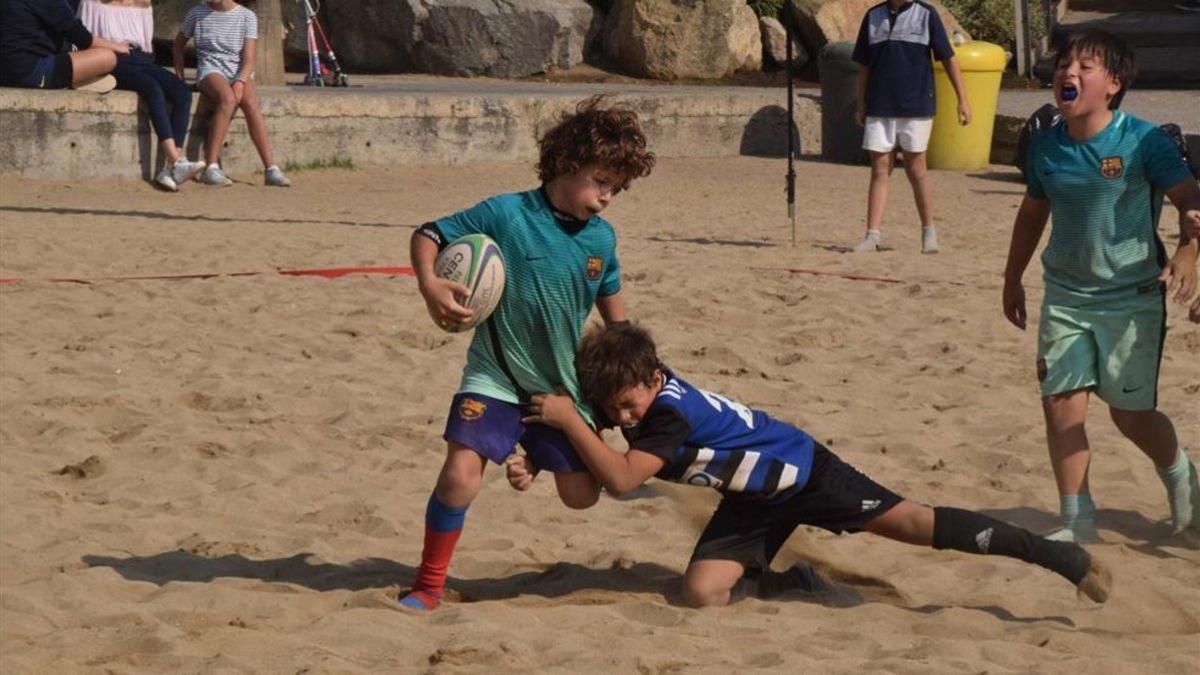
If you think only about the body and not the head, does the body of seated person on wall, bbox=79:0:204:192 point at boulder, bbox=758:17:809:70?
no

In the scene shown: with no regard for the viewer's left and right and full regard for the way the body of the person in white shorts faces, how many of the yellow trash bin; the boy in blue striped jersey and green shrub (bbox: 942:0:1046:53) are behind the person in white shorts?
2

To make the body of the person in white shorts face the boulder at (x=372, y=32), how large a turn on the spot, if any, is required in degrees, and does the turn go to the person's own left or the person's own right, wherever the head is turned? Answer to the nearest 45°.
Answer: approximately 135° to the person's own right

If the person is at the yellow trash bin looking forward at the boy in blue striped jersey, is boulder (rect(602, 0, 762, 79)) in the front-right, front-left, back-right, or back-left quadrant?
back-right

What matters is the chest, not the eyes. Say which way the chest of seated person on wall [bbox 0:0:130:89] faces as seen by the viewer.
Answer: to the viewer's right

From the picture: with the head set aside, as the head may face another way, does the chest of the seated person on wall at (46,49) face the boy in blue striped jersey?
no

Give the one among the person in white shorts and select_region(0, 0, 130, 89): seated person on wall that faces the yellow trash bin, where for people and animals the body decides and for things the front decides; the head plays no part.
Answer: the seated person on wall

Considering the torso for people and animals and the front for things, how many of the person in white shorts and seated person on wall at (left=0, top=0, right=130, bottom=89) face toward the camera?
1

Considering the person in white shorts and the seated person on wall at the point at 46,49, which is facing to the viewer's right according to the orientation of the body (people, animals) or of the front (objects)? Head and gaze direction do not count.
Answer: the seated person on wall

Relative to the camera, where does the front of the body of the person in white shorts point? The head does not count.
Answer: toward the camera

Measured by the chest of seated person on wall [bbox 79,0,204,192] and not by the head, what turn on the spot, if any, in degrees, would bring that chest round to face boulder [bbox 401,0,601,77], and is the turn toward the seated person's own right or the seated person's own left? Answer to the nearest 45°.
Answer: approximately 90° to the seated person's own left

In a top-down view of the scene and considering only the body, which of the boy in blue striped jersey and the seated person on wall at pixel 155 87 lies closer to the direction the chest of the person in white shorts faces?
the boy in blue striped jersey

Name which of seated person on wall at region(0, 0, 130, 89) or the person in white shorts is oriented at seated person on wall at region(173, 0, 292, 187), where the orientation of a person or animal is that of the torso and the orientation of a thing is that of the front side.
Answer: seated person on wall at region(0, 0, 130, 89)

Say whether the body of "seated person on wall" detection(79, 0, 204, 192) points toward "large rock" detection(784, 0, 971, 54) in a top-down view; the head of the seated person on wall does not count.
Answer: no

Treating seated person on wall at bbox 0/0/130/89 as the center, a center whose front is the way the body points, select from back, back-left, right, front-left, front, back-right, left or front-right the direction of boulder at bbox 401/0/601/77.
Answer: front-left

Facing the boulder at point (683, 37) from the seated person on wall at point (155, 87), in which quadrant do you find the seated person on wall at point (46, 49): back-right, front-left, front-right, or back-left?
back-left

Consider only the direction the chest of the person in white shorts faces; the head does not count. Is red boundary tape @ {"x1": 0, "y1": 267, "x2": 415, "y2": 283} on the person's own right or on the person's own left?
on the person's own right

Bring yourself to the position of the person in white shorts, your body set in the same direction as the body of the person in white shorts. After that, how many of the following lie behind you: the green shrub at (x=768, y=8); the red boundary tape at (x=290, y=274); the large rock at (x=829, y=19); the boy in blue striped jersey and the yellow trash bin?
3

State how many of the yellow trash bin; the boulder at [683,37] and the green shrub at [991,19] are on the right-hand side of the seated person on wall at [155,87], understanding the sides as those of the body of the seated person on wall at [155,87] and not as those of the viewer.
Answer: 0
